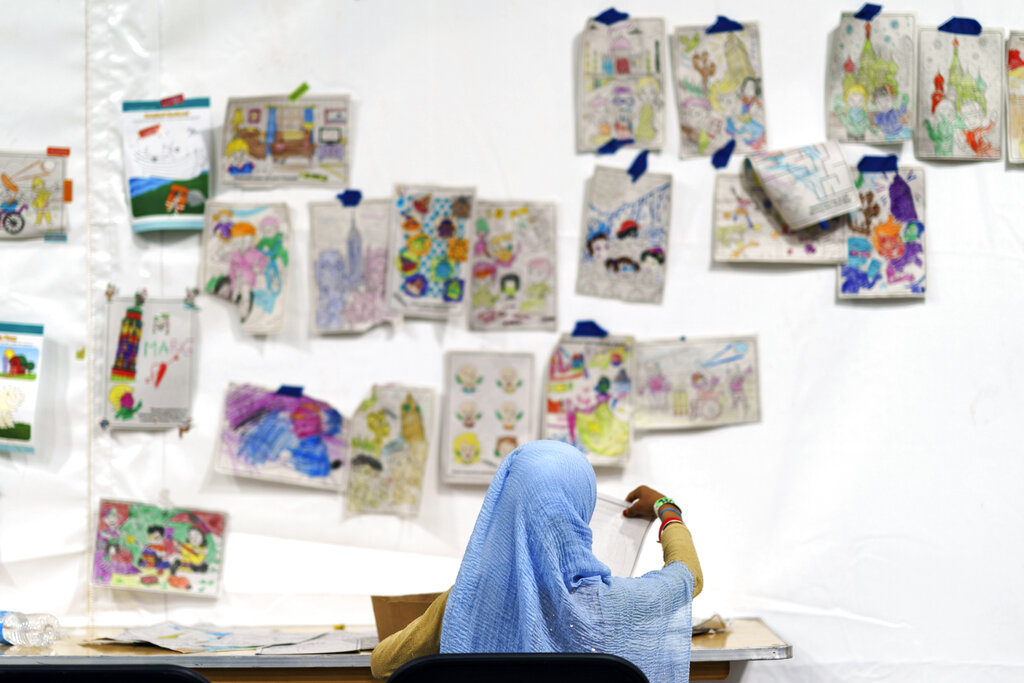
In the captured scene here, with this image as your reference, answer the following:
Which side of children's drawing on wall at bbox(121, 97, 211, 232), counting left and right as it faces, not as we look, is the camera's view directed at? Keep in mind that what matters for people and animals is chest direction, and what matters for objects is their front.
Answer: front

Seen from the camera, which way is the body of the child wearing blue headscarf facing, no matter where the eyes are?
away from the camera

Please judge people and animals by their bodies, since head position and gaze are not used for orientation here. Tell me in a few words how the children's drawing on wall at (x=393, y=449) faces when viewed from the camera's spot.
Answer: facing the viewer

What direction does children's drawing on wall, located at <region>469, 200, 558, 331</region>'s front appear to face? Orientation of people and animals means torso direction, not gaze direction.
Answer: toward the camera

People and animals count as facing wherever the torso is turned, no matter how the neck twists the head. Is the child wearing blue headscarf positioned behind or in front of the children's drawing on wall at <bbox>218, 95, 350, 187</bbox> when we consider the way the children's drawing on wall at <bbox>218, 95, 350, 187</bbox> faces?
in front

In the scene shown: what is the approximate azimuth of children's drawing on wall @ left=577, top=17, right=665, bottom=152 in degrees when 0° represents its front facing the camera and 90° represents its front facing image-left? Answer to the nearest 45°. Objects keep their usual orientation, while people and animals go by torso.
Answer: approximately 0°

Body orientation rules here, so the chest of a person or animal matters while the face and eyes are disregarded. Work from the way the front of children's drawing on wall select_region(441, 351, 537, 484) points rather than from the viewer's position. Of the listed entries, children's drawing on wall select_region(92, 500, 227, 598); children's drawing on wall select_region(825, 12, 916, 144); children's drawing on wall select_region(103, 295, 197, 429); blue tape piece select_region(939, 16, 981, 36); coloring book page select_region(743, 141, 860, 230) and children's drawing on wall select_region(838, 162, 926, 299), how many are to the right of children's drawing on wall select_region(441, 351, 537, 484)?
2

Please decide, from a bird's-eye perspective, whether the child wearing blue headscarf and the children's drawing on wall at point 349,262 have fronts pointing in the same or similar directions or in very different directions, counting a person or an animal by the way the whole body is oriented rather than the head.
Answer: very different directions
